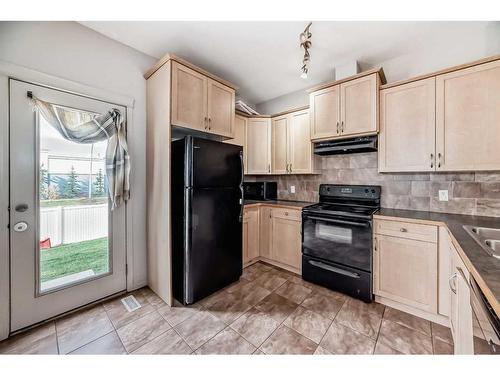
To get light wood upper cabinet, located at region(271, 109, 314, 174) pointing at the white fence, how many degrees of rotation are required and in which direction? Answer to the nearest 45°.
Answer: approximately 90° to its right

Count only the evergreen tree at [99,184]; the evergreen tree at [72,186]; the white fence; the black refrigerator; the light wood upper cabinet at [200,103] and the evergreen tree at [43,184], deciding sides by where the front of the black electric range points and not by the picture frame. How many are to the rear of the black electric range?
0

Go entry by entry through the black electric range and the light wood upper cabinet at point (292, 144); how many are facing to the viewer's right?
0

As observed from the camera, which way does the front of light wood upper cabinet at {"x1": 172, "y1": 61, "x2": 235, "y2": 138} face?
facing the viewer and to the right of the viewer

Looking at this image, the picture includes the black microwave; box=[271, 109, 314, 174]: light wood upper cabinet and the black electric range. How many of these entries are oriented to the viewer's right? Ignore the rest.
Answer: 0

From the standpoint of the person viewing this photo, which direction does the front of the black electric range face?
facing the viewer and to the left of the viewer

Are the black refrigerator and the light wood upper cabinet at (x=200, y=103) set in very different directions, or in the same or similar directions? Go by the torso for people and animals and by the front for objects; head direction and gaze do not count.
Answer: same or similar directions

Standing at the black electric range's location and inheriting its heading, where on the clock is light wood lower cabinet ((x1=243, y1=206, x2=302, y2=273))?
The light wood lower cabinet is roughly at 2 o'clock from the black electric range.

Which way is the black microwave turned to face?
toward the camera

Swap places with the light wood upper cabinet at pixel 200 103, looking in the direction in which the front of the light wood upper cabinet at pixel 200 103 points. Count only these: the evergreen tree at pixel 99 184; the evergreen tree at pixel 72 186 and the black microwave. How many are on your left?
1

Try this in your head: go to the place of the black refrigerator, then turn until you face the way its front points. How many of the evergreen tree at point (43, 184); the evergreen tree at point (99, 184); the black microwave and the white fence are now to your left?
1

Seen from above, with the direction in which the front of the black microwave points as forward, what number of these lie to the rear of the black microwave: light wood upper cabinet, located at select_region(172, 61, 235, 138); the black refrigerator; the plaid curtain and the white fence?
0

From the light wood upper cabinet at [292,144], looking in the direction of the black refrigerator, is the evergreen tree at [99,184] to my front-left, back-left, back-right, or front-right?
front-right
